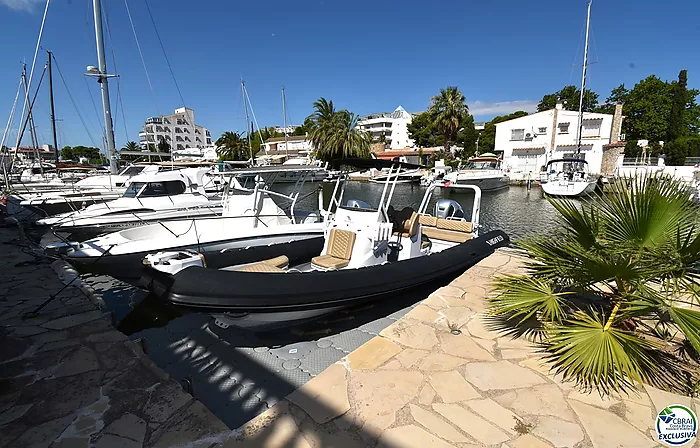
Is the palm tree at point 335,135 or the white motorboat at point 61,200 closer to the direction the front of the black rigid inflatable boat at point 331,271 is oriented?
the white motorboat

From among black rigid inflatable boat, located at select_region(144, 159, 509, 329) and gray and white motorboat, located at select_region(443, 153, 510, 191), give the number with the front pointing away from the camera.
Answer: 0

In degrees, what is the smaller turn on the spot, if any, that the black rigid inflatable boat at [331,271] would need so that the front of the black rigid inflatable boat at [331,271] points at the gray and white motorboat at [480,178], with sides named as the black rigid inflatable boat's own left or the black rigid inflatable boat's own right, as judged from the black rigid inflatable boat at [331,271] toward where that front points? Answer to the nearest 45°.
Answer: approximately 180°

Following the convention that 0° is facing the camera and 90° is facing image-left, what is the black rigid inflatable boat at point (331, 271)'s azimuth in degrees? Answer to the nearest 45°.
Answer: approximately 45°

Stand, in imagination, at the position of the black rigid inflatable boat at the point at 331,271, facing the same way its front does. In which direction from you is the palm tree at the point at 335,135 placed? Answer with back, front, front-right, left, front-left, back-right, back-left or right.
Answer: back-right

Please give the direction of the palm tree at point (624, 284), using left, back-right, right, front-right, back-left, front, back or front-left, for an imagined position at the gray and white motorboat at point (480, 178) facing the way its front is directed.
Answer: left

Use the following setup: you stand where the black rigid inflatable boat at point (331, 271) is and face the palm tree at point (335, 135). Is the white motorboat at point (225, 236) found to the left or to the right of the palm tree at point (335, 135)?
left
